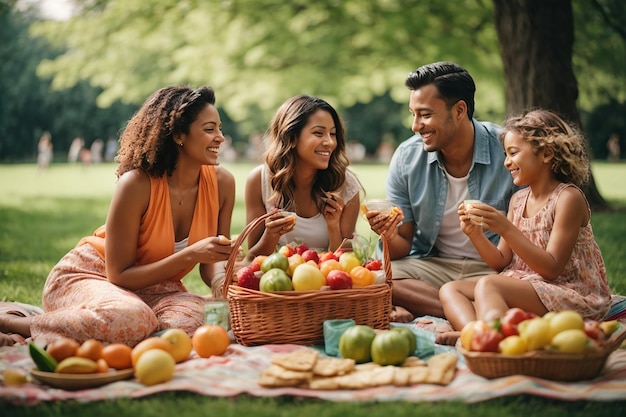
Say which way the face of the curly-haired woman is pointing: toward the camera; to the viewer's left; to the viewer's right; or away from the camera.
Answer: to the viewer's right

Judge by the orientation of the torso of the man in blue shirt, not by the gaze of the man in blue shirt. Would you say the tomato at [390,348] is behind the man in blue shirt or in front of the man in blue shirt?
in front

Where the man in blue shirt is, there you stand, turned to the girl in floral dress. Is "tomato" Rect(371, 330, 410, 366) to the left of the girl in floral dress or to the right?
right

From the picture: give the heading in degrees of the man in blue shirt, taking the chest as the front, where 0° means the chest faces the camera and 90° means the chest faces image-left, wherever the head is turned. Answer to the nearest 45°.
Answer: approximately 45°

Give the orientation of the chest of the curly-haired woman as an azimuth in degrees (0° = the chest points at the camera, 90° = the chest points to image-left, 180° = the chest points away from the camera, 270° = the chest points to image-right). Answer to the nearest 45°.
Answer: approximately 315°

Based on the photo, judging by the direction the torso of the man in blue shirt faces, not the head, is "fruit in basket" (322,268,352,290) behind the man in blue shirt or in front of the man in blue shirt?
in front

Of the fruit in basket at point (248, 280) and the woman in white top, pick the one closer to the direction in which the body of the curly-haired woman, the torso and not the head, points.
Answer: the fruit in basket

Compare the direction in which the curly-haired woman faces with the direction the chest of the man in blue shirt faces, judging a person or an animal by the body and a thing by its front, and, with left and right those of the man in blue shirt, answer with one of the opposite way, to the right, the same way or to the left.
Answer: to the left

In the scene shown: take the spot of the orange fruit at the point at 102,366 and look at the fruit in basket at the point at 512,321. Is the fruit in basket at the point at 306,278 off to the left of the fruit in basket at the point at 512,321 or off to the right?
left

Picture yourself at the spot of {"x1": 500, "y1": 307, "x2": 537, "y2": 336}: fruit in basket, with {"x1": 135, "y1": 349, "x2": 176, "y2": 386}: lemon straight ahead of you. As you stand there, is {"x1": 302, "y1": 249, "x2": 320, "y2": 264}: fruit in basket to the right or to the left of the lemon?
right

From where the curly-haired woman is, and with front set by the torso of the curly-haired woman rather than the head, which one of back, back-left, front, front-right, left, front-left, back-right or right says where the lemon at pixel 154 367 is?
front-right

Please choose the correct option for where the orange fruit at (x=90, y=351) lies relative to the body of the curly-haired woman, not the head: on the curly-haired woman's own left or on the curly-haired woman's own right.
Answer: on the curly-haired woman's own right

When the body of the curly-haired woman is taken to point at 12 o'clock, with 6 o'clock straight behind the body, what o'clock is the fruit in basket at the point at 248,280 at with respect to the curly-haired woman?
The fruit in basket is roughly at 12 o'clock from the curly-haired woman.
